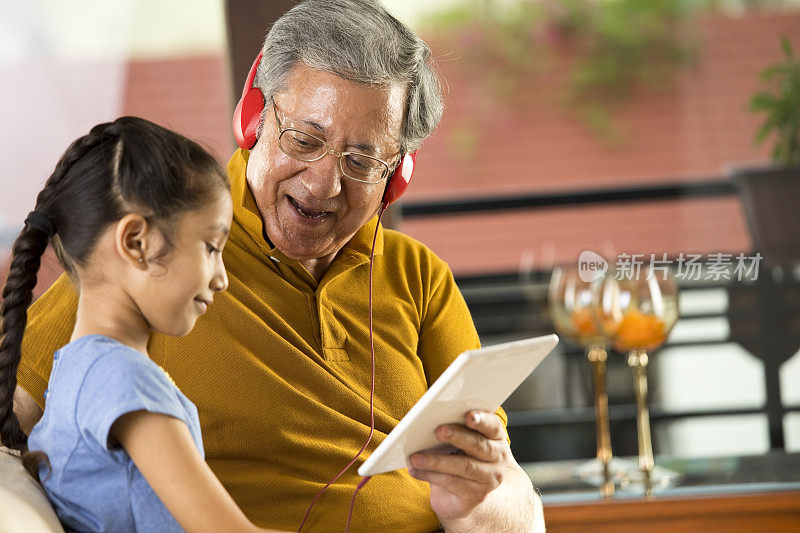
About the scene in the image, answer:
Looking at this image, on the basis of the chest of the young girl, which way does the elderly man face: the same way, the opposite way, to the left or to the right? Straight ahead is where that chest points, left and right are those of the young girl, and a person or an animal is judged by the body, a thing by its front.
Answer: to the right

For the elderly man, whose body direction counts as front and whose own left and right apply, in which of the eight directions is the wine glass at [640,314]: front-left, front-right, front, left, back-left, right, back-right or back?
back-left

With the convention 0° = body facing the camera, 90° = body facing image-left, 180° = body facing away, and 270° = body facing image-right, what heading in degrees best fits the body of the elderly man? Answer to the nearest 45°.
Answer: approximately 0°

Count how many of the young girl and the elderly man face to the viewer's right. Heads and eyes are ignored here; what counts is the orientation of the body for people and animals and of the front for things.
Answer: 1

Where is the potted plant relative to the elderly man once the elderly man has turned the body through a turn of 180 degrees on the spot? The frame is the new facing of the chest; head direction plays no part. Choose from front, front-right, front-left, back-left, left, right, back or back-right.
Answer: front-right

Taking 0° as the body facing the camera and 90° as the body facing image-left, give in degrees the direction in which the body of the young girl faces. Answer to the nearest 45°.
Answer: approximately 270°

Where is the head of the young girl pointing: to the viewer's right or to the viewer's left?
to the viewer's right
